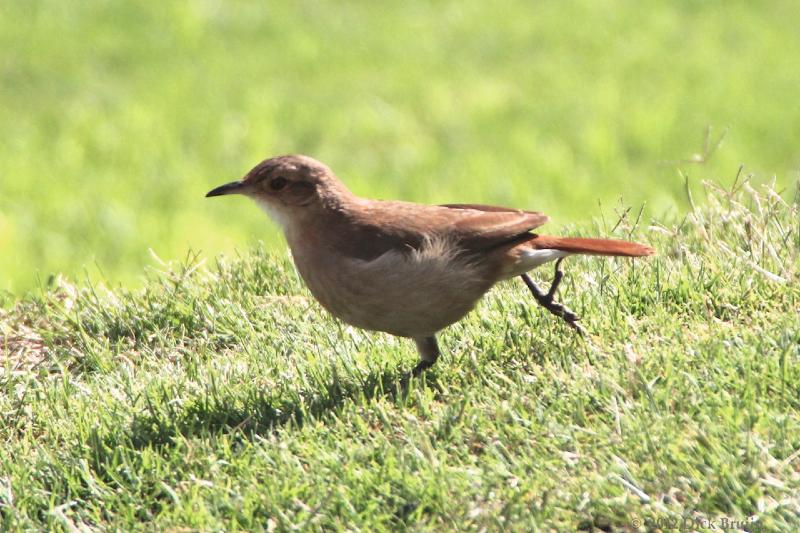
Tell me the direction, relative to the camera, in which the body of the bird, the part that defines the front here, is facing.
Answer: to the viewer's left
